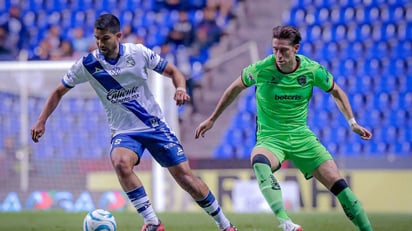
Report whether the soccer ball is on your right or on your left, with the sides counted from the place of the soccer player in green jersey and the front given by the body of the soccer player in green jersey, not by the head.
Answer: on your right

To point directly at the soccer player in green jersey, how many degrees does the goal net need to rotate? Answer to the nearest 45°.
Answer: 0° — it already faces them

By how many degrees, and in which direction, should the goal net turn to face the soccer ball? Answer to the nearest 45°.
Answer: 0° — it already faces it

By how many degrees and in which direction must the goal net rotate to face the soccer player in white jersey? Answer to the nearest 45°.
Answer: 0° — it already faces them
